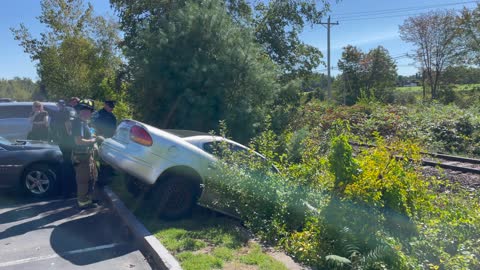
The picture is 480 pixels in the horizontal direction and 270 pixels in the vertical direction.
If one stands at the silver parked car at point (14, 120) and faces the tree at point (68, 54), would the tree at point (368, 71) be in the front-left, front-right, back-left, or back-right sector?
front-right

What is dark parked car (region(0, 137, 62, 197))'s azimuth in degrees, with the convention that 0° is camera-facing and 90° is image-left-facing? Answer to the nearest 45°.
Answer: approximately 270°

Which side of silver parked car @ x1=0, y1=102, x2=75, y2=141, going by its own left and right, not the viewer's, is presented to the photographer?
right

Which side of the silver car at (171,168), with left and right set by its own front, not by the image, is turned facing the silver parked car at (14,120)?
left

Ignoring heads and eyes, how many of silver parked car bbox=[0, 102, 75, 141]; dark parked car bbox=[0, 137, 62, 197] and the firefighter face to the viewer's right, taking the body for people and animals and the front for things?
3

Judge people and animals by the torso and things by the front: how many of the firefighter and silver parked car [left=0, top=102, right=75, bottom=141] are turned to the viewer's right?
2

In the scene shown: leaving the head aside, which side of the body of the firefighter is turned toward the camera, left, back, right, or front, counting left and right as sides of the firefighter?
right

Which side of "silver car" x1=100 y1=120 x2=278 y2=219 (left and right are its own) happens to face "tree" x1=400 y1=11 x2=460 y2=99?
front

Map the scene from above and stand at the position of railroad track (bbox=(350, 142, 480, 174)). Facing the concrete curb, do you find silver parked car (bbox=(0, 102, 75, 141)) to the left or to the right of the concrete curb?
right

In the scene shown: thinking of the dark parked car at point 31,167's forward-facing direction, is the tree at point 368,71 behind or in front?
in front

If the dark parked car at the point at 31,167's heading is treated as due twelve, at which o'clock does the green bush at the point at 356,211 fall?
The green bush is roughly at 2 o'clock from the dark parked car.

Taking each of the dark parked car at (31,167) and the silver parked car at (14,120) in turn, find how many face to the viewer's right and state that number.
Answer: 2

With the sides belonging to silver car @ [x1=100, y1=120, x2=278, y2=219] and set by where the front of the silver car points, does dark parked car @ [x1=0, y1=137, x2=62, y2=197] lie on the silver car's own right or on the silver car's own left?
on the silver car's own left

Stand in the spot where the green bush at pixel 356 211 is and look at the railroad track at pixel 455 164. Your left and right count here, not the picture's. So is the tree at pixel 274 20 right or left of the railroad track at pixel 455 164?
left
